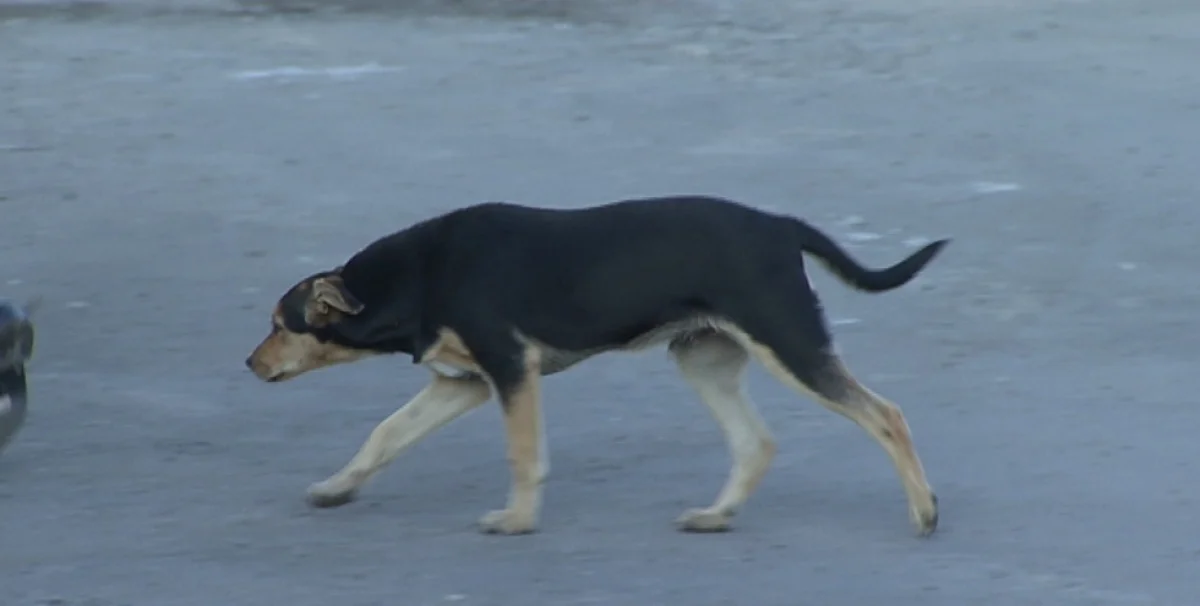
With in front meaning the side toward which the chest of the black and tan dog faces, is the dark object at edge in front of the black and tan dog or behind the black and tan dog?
in front

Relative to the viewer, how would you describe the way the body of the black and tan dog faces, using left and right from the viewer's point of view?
facing to the left of the viewer
